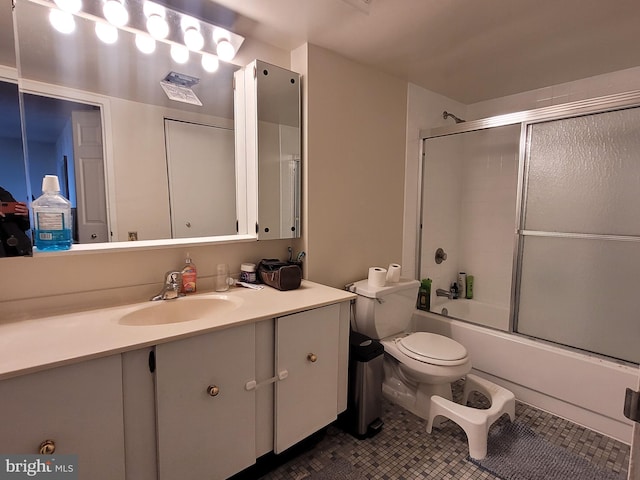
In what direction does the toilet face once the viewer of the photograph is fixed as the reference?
facing the viewer and to the right of the viewer

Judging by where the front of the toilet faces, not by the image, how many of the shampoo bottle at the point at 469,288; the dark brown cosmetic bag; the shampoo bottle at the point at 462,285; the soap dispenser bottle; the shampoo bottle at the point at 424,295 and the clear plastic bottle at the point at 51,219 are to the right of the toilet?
3

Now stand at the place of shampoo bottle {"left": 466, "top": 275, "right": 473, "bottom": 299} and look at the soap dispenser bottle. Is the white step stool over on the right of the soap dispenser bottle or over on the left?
left

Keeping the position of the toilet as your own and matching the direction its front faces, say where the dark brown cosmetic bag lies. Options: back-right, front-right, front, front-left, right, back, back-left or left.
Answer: right

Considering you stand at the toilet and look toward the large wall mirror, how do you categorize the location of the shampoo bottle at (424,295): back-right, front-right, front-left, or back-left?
back-right

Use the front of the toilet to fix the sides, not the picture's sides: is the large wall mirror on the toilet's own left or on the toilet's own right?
on the toilet's own right

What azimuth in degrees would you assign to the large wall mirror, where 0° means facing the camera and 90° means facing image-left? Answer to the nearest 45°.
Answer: approximately 315°

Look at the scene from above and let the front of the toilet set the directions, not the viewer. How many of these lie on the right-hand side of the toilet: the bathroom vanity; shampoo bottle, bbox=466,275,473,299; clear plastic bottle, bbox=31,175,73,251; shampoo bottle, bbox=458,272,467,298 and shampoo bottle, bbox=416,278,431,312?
2

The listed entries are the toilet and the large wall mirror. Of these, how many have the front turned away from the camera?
0

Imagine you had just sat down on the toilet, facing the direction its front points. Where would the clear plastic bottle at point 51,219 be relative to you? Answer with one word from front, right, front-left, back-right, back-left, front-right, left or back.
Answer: right

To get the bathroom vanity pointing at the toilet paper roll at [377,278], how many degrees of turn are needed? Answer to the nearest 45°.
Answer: approximately 45° to its left
